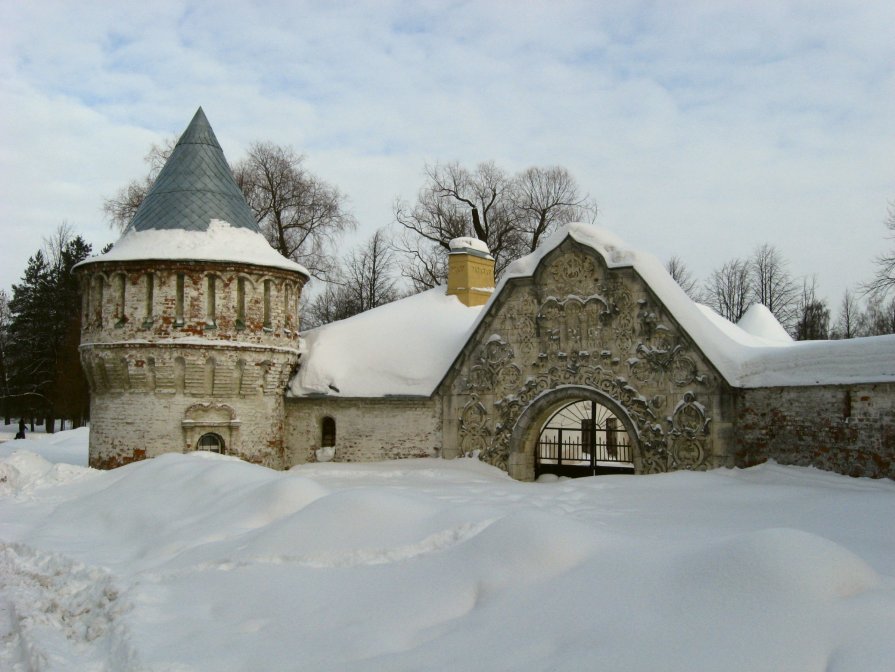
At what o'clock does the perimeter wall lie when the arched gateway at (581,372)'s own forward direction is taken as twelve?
The perimeter wall is roughly at 10 o'clock from the arched gateway.

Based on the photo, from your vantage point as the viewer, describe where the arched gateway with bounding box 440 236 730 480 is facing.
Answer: facing the viewer

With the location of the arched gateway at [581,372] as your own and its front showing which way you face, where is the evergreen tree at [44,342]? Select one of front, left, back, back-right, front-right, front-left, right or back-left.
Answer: back-right
